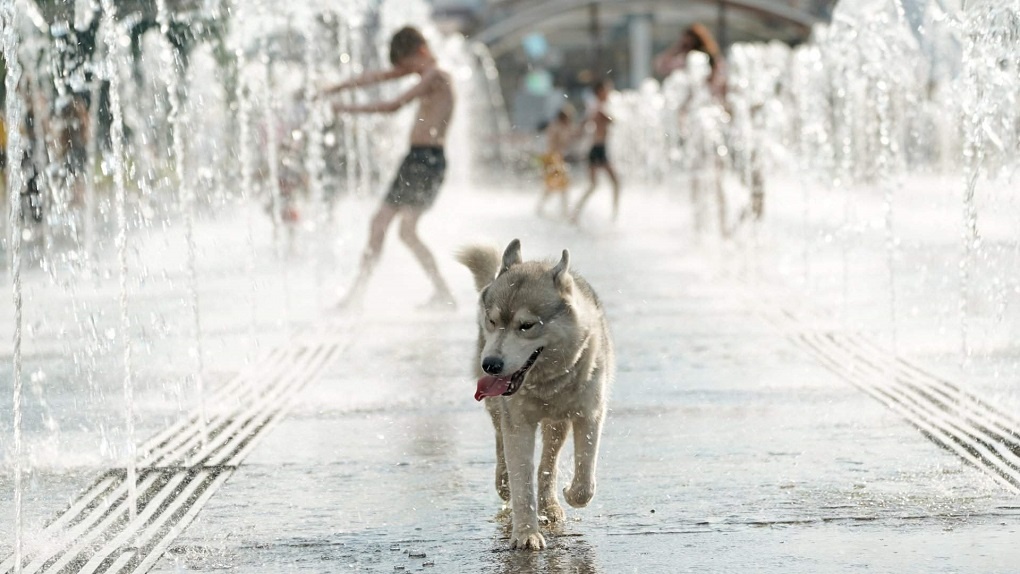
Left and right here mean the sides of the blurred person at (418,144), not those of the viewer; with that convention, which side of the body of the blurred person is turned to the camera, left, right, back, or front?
left

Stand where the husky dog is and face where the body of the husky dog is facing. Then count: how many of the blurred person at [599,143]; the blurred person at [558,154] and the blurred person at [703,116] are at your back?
3

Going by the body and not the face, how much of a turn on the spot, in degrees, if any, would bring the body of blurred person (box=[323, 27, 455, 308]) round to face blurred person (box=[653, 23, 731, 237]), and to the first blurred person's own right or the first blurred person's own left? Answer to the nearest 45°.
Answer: approximately 135° to the first blurred person's own right

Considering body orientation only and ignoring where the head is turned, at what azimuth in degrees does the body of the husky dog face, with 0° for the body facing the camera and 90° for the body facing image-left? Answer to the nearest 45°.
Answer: approximately 0°

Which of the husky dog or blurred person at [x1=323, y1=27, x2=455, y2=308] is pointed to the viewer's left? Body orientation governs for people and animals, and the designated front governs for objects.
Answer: the blurred person

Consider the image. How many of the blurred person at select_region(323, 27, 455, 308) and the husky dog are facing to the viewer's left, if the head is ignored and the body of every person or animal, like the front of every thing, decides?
1

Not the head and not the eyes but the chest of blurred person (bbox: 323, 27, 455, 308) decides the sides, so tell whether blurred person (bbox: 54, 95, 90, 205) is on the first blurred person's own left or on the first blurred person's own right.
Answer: on the first blurred person's own right

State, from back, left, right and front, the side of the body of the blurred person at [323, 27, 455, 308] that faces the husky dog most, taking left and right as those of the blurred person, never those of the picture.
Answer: left

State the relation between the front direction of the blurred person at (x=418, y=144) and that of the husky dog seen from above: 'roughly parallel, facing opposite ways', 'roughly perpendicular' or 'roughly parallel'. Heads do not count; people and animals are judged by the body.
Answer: roughly perpendicular

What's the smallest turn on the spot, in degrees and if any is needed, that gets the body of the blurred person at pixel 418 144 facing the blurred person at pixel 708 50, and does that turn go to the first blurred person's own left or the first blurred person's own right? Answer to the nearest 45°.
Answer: approximately 135° to the first blurred person's own right
